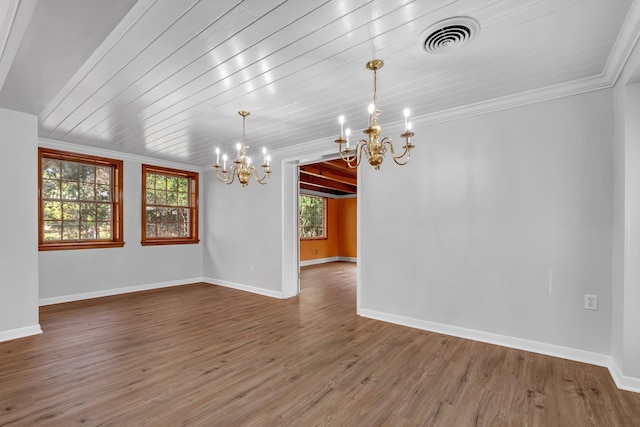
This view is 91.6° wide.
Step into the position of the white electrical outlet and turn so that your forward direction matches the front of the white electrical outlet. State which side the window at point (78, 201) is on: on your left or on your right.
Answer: on your right

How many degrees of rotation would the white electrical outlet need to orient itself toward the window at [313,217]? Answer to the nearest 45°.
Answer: approximately 135° to its right
